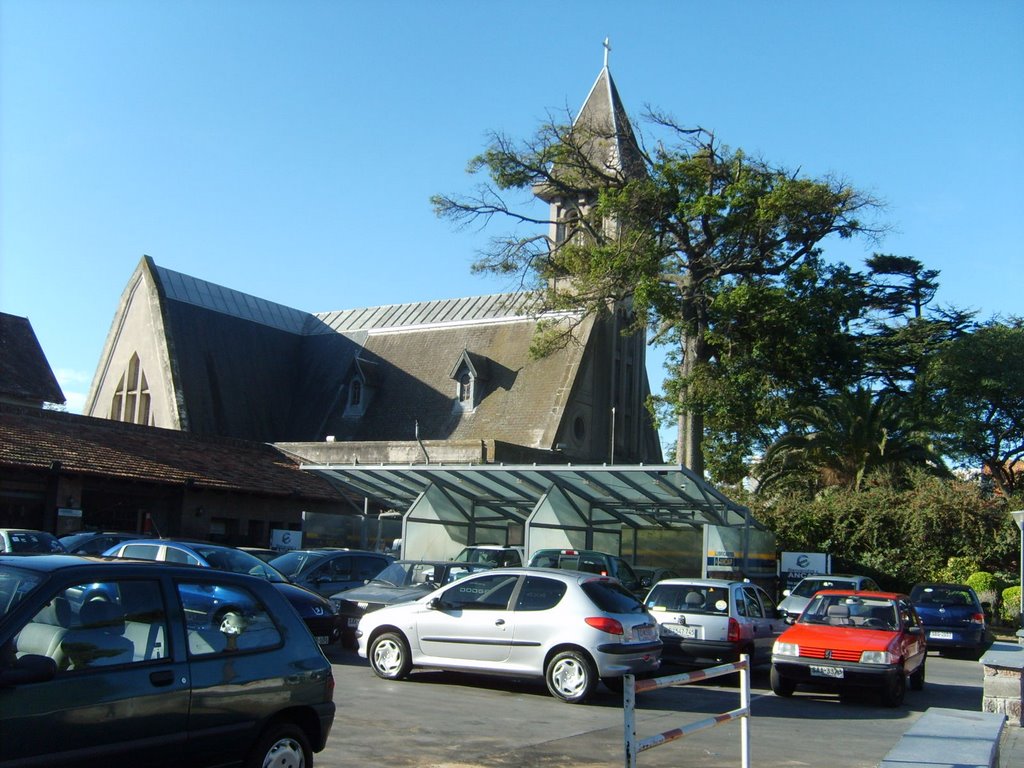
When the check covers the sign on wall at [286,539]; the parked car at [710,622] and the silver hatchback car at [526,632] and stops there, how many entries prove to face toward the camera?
1

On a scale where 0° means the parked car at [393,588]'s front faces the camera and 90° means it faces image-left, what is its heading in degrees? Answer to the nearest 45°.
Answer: approximately 45°

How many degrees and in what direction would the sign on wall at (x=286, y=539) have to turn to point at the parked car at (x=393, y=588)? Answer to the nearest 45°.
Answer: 0° — it already faces it

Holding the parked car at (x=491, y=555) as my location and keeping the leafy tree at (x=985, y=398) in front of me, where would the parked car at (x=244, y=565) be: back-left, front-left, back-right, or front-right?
back-right

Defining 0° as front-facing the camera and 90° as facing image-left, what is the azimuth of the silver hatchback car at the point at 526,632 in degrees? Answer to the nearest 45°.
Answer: approximately 135°

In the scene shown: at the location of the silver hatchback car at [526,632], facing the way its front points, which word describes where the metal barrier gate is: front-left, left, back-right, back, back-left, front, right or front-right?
back-left

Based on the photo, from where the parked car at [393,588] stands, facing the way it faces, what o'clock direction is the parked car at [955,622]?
the parked car at [955,622] is roughly at 7 o'clock from the parked car at [393,588].

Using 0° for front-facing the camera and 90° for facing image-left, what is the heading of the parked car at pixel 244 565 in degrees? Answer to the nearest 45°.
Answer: approximately 315°

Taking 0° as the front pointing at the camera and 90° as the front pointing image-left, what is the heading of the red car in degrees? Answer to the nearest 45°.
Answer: approximately 45°

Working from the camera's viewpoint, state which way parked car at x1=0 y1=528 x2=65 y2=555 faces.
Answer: facing the viewer and to the right of the viewer

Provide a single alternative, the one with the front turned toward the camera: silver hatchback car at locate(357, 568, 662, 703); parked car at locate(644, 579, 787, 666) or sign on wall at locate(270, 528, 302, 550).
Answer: the sign on wall

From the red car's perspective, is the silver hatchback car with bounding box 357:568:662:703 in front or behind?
in front
